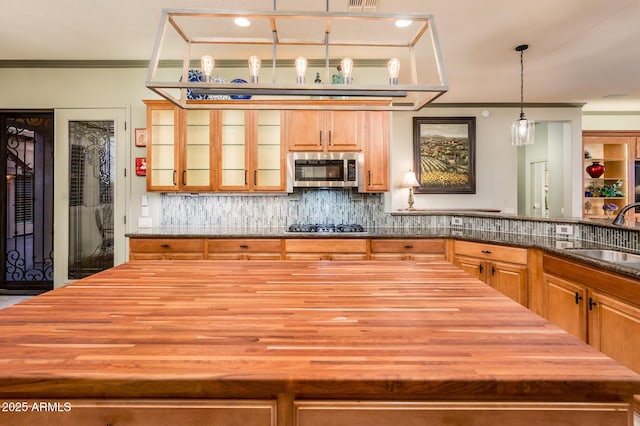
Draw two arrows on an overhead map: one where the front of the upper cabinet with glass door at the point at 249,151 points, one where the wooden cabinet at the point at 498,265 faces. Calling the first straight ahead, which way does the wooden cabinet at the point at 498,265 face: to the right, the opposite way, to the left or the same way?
to the right

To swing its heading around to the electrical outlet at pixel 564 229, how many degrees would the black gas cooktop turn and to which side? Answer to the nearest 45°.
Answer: approximately 90° to its left

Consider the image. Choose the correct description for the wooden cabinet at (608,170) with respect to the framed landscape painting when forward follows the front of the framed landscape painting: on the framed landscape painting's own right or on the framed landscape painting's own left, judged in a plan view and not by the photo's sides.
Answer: on the framed landscape painting's own left

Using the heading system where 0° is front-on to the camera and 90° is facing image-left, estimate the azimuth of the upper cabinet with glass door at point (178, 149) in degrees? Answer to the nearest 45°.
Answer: approximately 0°

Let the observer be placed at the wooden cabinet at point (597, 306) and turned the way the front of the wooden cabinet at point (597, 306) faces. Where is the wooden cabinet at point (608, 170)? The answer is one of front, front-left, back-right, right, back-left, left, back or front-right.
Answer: back-right

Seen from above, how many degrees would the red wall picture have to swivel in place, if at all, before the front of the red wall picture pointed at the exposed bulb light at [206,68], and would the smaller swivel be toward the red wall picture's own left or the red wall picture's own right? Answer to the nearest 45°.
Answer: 0° — it already faces it

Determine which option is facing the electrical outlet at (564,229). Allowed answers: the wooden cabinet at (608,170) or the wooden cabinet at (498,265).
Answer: the wooden cabinet at (608,170)

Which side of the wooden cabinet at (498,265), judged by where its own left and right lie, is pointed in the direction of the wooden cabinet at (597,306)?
left

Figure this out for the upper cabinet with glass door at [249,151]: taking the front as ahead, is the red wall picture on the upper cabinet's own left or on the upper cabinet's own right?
on the upper cabinet's own right

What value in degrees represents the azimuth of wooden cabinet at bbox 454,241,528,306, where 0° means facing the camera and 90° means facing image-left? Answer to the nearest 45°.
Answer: approximately 45°

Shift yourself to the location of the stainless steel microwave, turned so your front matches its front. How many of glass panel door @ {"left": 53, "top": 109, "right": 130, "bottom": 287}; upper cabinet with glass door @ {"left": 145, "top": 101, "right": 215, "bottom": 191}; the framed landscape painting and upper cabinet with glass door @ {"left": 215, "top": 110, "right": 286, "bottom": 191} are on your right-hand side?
3

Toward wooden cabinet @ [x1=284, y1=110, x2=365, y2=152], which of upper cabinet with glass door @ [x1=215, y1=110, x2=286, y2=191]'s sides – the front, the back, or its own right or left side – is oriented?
left

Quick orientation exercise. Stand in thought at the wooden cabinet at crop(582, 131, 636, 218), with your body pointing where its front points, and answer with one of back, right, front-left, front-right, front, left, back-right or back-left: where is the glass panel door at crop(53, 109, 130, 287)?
front-right
